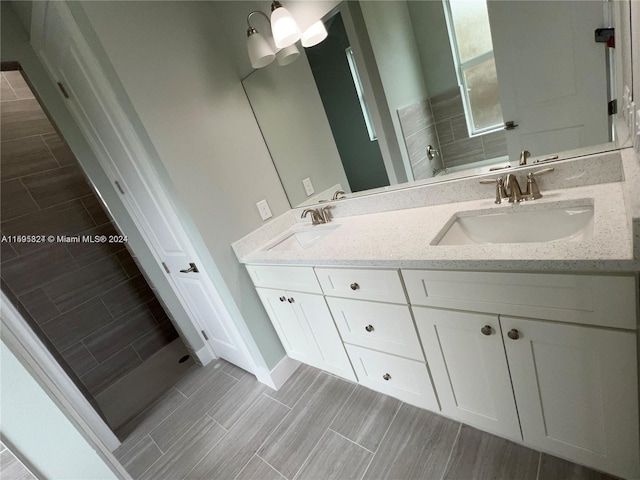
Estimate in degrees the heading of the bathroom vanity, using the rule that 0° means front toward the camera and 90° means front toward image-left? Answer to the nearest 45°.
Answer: approximately 45°

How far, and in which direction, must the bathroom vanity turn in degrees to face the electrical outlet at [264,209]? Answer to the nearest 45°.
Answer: approximately 90° to its right

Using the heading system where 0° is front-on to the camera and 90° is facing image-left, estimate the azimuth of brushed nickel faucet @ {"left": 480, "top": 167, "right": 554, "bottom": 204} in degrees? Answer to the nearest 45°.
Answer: approximately 45°

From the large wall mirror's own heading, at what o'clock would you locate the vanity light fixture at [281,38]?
The vanity light fixture is roughly at 2 o'clock from the large wall mirror.

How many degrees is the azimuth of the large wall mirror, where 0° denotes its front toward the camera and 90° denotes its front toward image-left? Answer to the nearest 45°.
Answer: approximately 45°

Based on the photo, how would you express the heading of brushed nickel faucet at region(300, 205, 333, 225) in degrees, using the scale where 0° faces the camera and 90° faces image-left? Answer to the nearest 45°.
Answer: approximately 45°
